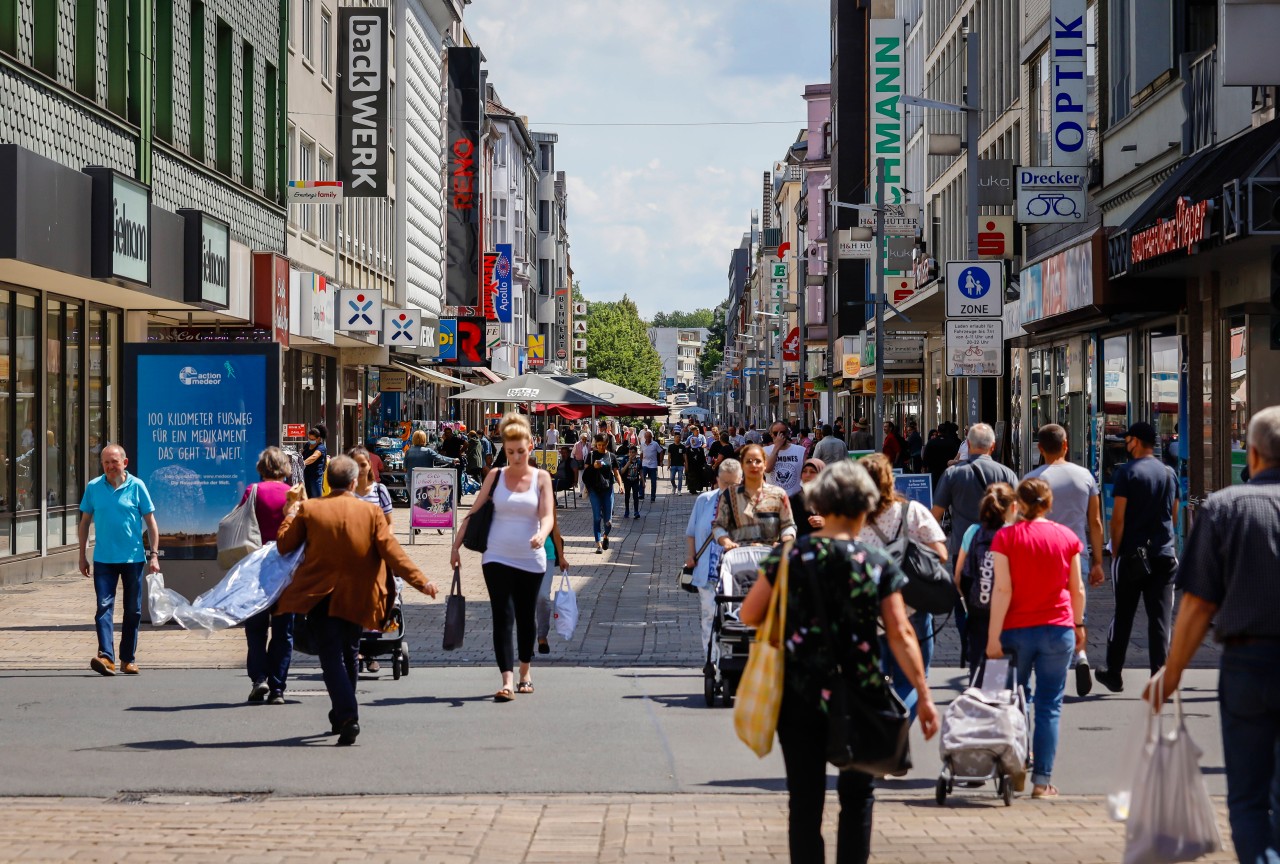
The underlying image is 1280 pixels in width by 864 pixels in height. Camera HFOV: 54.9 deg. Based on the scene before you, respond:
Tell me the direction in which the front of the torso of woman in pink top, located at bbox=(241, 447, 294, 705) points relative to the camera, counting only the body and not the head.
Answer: away from the camera

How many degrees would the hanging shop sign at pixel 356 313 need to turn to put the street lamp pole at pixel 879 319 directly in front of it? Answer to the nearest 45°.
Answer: approximately 90° to its left

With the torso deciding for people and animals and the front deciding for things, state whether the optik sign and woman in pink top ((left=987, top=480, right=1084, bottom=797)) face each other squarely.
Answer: yes

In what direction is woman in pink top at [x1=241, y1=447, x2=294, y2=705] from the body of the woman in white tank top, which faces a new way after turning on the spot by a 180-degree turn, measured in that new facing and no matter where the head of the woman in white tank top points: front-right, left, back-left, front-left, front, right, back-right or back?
left

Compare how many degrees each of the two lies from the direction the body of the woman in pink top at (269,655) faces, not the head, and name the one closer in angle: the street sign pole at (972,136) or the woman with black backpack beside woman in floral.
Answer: the street sign pole

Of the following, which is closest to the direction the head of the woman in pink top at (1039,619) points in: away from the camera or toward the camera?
away from the camera

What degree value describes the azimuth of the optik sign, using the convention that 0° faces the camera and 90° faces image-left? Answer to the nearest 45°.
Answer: approximately 0°

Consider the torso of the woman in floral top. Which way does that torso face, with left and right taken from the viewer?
facing away from the viewer

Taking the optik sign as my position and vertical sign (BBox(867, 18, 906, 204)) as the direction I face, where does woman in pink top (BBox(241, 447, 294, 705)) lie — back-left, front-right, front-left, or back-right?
back-left

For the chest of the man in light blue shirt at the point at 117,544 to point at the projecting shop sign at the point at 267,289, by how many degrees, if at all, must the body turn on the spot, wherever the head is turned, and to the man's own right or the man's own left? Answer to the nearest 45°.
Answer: approximately 180°

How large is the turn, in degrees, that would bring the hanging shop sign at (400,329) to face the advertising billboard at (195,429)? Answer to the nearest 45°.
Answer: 0° — it already faces it

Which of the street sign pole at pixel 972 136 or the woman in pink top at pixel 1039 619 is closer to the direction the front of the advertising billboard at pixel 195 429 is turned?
the woman in pink top

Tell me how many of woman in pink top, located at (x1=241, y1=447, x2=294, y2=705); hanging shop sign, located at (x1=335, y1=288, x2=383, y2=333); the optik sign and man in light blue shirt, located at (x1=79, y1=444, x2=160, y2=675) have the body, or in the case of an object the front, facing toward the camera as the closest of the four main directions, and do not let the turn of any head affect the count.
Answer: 3

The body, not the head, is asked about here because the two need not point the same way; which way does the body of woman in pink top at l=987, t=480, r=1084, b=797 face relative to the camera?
away from the camera

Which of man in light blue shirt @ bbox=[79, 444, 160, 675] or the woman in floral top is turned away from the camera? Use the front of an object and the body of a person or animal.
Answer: the woman in floral top
